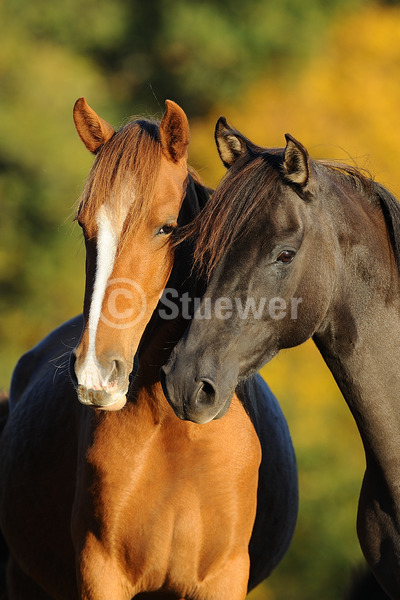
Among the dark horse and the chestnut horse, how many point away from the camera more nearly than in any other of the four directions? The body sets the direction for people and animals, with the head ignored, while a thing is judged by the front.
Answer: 0

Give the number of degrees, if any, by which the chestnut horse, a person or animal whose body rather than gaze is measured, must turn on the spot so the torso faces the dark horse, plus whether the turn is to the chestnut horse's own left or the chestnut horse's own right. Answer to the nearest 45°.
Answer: approximately 90° to the chestnut horse's own left

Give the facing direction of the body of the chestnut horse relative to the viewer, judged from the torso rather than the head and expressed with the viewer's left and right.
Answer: facing the viewer

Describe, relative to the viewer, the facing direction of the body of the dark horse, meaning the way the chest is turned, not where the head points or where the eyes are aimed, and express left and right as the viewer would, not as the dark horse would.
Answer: facing the viewer and to the left of the viewer

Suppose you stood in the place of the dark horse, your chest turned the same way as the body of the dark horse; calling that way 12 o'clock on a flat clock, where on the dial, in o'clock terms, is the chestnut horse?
The chestnut horse is roughly at 1 o'clock from the dark horse.
